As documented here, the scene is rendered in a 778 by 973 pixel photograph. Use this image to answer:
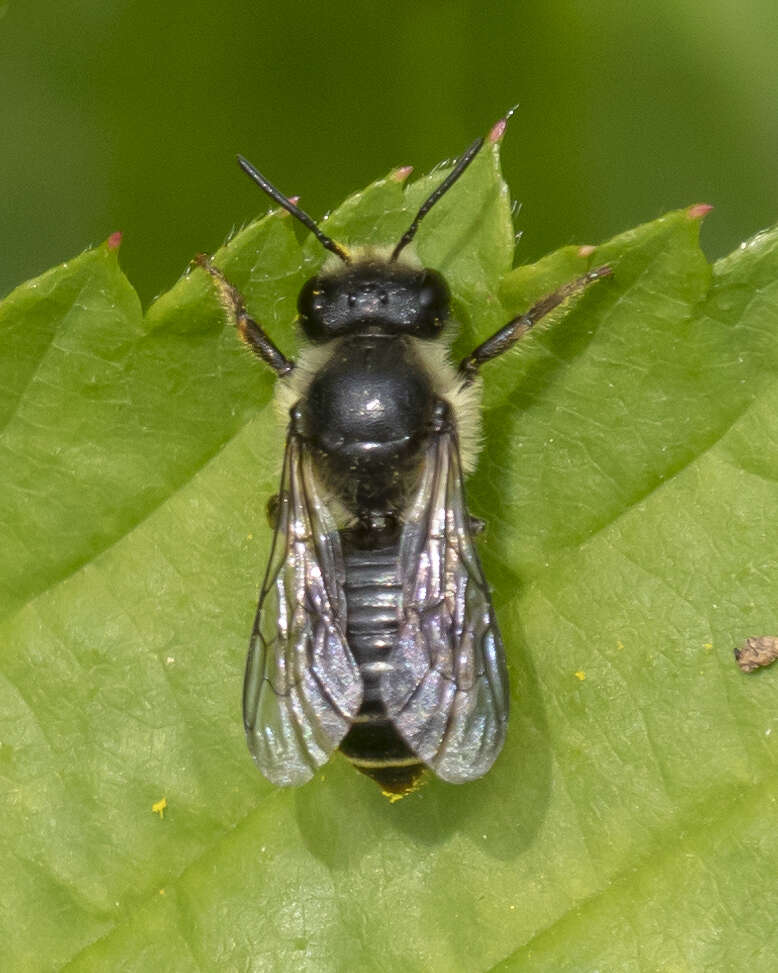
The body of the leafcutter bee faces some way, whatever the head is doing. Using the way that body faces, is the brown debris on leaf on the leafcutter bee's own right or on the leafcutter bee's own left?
on the leafcutter bee's own right

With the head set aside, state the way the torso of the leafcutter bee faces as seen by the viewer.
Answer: away from the camera
